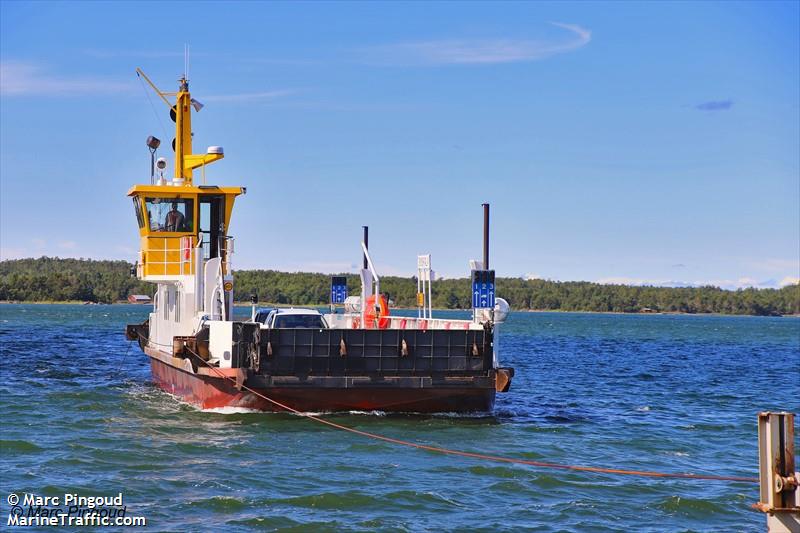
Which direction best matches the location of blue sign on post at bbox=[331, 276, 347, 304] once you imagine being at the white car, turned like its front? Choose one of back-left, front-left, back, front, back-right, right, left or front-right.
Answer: back-left

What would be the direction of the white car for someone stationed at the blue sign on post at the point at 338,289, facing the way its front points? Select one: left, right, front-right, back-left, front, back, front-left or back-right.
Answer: front

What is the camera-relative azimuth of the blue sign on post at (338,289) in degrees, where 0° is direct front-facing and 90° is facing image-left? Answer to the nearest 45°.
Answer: approximately 0°

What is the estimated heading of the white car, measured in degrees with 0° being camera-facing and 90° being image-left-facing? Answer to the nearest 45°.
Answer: approximately 315°
